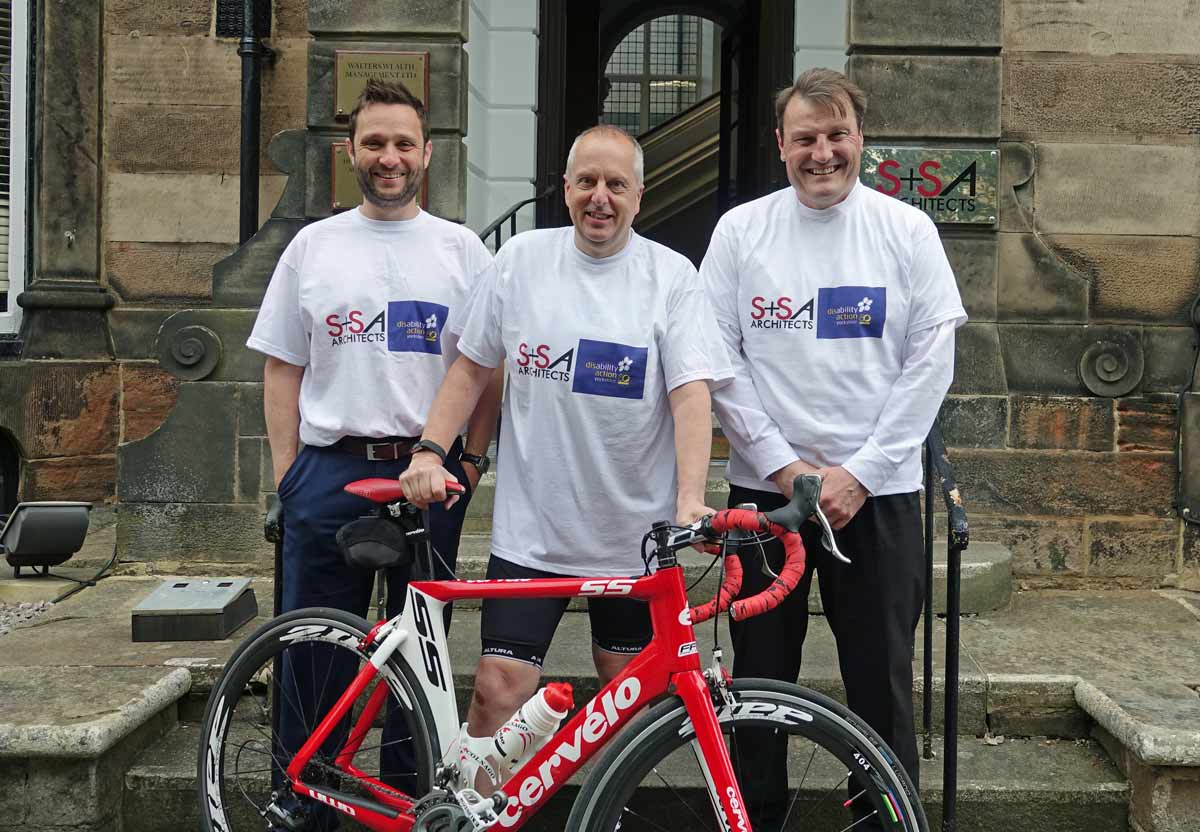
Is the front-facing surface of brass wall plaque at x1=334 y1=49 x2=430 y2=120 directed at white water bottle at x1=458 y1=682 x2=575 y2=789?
yes

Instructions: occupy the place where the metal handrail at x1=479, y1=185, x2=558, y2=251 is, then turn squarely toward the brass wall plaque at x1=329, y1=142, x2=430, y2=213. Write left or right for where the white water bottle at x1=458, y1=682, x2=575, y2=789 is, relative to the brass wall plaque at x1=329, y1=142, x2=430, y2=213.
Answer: left

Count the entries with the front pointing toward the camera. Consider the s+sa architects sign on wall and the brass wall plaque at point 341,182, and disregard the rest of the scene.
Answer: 2

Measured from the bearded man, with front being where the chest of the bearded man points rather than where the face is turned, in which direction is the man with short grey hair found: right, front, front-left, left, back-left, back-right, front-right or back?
front-left

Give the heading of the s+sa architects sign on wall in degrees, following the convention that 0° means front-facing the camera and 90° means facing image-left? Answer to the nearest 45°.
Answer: approximately 0°

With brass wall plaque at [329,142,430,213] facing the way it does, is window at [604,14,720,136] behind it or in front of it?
behind

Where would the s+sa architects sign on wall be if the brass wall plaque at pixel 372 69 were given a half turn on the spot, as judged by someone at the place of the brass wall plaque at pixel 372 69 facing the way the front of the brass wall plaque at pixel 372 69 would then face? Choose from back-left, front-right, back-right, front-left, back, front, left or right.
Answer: right

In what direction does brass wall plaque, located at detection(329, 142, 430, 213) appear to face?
toward the camera

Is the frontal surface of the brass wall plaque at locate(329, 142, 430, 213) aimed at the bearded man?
yes

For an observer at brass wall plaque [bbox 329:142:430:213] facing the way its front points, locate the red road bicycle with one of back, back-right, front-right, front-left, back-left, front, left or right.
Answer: front

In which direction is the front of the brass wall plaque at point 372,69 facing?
toward the camera

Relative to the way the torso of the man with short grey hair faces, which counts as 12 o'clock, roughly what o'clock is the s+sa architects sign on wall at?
The s+sa architects sign on wall is roughly at 7 o'clock from the man with short grey hair.

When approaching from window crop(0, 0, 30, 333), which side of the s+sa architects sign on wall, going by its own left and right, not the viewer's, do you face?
right

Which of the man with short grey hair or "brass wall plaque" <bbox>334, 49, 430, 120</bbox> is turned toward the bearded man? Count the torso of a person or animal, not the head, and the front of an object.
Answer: the brass wall plaque

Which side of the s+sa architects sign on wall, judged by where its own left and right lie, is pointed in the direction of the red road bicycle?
front

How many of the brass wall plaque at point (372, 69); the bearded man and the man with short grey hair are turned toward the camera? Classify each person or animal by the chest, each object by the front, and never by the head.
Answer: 3

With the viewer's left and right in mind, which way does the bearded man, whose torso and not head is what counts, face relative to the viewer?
facing the viewer

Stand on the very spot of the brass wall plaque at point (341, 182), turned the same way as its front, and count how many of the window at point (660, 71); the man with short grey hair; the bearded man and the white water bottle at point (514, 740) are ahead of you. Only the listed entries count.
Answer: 3

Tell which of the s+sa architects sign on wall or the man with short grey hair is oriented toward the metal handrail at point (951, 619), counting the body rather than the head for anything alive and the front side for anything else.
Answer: the s+sa architects sign on wall

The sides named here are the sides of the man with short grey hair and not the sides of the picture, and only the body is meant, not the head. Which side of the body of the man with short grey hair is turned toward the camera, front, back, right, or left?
front
